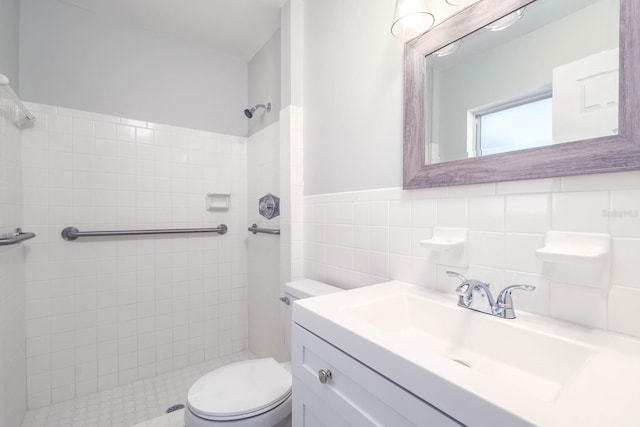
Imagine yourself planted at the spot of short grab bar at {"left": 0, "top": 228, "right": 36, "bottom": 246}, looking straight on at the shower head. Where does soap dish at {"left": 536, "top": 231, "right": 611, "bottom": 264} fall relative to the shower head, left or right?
right

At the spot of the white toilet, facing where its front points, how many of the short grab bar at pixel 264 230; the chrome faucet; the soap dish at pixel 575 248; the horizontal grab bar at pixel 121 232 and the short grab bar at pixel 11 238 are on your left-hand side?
2

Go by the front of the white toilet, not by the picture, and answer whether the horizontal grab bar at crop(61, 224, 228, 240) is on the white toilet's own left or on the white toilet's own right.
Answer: on the white toilet's own right

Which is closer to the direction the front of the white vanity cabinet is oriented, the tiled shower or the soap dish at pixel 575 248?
the tiled shower

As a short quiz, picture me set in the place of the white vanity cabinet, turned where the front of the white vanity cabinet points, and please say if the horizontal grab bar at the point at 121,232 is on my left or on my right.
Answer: on my right

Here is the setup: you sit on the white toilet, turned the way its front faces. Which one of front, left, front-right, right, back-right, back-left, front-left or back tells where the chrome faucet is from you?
left

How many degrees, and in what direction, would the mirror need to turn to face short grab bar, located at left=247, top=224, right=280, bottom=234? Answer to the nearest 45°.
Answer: approximately 45° to its right

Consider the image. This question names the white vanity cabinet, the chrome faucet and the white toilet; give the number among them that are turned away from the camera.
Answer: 0

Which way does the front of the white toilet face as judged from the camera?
facing the viewer and to the left of the viewer

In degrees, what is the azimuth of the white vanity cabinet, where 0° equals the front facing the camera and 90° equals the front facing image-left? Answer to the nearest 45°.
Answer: approximately 45°

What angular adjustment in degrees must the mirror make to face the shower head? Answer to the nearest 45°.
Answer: approximately 45° to its right
